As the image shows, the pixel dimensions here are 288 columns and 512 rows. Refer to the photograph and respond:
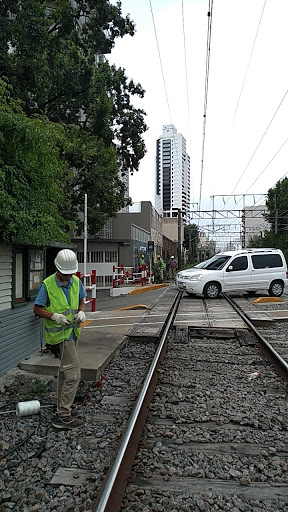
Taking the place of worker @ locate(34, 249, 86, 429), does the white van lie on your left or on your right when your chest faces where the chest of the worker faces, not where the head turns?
on your left

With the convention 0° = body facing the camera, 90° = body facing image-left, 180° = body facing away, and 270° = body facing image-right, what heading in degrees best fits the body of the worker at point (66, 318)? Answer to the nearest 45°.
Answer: approximately 315°

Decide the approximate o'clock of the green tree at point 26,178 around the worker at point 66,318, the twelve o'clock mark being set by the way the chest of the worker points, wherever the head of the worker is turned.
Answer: The green tree is roughly at 7 o'clock from the worker.

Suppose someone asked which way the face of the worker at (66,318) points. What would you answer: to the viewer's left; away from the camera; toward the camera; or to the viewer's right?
toward the camera

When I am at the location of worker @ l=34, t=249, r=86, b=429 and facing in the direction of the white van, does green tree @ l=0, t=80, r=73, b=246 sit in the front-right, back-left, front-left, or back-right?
front-left

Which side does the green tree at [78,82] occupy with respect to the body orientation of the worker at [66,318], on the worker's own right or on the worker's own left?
on the worker's own left
